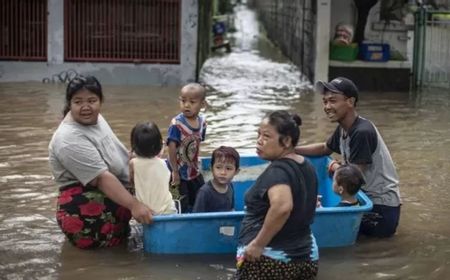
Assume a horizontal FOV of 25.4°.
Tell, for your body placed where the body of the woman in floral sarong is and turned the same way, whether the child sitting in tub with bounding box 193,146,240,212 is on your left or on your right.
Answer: on your left

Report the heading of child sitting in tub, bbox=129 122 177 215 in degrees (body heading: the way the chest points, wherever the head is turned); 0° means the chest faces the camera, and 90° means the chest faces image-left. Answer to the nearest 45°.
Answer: approximately 180°

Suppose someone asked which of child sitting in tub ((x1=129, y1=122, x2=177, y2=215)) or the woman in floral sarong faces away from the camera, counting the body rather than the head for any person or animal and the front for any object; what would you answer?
the child sitting in tub

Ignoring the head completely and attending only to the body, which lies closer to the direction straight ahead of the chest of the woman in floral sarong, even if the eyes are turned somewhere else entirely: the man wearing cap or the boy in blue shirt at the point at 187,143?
the man wearing cap

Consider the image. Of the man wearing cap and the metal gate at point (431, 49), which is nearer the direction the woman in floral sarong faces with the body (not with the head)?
the man wearing cap

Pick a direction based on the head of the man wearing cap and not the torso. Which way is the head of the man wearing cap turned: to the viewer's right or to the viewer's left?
to the viewer's left

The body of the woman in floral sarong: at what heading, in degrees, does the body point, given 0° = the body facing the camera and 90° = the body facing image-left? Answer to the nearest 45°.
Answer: approximately 315°
